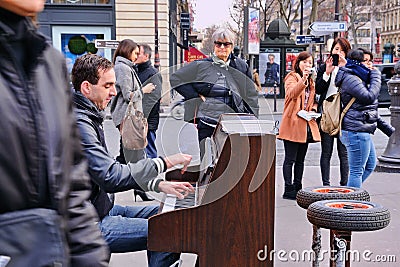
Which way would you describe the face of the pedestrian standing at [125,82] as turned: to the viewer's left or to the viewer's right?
to the viewer's right

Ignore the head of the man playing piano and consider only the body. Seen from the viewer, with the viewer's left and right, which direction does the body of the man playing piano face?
facing to the right of the viewer

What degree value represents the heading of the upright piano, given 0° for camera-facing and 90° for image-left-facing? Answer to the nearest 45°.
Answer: approximately 90°

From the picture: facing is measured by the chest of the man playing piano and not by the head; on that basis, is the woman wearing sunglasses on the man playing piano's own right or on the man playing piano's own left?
on the man playing piano's own left

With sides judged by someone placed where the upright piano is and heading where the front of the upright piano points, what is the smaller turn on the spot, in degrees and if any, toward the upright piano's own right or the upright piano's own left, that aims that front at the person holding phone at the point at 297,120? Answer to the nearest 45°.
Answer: approximately 90° to the upright piano's own right

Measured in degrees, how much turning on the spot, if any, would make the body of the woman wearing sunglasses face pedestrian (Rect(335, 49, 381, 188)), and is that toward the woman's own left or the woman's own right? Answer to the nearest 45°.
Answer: approximately 135° to the woman's own left

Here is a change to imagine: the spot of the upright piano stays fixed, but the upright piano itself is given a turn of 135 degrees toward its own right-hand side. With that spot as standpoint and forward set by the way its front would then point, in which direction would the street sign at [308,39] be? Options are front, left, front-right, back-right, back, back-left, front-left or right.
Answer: front-left

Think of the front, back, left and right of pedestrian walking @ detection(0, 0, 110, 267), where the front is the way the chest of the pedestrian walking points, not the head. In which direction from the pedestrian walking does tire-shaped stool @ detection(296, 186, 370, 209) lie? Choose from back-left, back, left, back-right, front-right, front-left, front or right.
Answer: left

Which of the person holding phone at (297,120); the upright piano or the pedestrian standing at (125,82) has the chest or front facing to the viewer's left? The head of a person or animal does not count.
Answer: the upright piano

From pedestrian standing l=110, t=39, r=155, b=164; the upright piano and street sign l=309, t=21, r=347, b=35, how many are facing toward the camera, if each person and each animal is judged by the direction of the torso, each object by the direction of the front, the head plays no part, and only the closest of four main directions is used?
1

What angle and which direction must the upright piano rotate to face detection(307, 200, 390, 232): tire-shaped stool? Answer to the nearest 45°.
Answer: approximately 135° to its right

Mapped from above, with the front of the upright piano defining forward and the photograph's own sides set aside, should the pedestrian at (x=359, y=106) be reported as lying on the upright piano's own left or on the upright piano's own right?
on the upright piano's own right

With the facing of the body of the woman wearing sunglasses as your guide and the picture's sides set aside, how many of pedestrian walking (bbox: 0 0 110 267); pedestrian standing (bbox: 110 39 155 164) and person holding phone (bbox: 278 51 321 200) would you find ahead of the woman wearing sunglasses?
1

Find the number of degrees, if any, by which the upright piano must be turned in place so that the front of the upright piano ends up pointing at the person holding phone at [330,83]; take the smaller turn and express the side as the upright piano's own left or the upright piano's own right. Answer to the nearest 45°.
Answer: approximately 90° to the upright piano's own right
